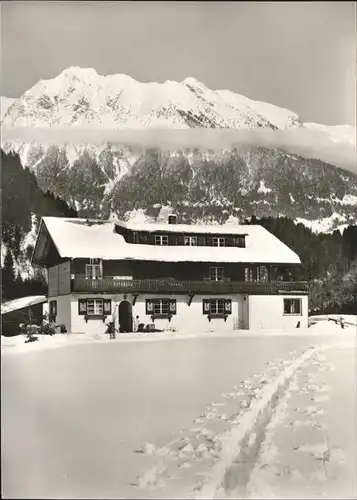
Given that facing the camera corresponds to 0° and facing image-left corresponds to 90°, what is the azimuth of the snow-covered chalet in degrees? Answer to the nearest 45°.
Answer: approximately 0°
